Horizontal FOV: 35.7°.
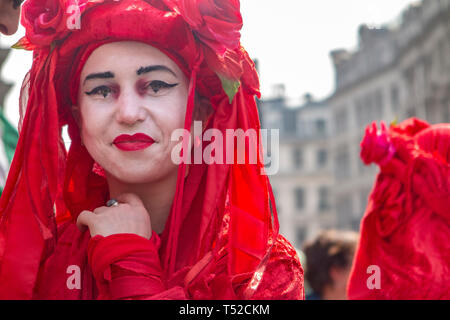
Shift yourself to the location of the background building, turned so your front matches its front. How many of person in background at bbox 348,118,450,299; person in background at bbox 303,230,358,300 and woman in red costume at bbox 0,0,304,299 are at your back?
0

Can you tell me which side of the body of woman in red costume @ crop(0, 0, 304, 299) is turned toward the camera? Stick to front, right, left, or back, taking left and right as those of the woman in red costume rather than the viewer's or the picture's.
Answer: front

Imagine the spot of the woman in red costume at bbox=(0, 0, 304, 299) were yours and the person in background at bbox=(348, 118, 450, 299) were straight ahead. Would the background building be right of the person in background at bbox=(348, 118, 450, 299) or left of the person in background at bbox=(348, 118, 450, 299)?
left

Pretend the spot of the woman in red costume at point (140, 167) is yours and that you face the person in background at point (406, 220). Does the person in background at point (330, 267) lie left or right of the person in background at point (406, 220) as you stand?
left

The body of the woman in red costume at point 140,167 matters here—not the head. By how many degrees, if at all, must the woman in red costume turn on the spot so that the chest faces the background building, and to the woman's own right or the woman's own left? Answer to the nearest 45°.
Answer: approximately 180°

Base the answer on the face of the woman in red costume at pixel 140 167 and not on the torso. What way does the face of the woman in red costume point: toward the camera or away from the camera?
toward the camera

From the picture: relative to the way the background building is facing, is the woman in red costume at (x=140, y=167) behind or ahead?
ahead

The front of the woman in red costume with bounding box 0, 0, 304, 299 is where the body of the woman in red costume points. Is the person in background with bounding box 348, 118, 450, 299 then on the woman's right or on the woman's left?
on the woman's left
